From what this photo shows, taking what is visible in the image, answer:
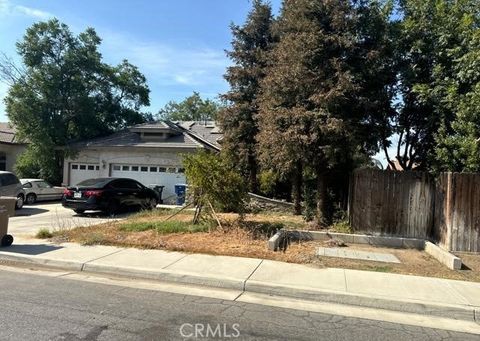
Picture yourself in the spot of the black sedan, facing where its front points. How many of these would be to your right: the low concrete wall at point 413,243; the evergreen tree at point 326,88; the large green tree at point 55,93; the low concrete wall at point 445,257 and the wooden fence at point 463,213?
4

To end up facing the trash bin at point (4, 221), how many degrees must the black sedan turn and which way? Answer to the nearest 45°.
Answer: approximately 135° to its right

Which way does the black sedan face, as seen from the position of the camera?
facing away from the viewer and to the right of the viewer

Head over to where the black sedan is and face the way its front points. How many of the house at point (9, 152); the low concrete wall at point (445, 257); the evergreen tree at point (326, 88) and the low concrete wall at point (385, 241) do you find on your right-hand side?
3

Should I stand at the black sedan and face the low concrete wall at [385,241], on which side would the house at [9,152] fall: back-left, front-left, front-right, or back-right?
back-left

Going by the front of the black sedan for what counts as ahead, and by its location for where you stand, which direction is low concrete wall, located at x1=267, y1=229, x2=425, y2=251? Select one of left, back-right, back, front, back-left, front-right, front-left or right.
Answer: right

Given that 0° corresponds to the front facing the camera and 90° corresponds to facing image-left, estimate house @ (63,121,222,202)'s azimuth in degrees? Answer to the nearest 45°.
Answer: approximately 0°

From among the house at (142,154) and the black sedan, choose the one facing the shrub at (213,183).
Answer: the house

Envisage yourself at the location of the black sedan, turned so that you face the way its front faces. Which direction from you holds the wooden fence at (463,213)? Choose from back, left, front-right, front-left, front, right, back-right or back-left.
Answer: right

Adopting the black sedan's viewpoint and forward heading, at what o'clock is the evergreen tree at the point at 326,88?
The evergreen tree is roughly at 3 o'clock from the black sedan.

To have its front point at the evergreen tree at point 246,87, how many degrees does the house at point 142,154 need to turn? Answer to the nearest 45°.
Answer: approximately 45° to its left

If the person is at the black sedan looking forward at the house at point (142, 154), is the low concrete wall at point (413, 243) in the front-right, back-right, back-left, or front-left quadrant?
back-right

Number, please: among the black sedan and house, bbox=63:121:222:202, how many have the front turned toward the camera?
1
